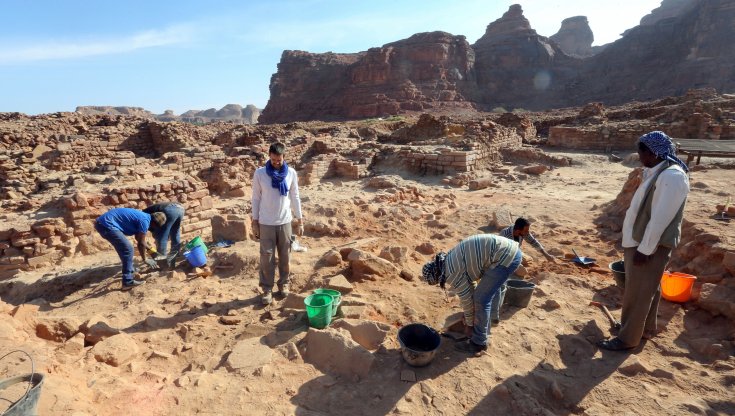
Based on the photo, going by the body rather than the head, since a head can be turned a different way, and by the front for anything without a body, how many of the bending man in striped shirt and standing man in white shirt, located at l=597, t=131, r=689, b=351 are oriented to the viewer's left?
2

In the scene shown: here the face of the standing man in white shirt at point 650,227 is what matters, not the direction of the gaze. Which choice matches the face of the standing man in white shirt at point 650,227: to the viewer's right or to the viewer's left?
to the viewer's left

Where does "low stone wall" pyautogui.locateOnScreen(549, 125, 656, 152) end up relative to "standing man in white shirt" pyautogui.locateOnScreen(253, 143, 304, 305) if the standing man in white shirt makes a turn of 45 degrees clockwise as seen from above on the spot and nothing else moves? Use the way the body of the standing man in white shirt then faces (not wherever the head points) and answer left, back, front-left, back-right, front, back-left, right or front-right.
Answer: back

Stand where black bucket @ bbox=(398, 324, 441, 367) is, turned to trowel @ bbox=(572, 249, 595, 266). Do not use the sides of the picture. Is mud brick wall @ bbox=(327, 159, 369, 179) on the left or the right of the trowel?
left

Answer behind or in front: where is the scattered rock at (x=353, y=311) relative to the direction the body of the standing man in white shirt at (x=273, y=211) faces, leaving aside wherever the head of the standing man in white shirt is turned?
in front

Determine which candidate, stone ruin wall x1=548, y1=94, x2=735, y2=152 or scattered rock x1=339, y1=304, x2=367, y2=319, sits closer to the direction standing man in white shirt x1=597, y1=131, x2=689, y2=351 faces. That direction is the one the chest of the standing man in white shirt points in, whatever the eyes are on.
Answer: the scattered rock

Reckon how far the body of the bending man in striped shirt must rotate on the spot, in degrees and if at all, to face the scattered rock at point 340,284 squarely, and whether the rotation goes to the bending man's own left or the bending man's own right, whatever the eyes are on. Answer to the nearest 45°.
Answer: approximately 45° to the bending man's own right

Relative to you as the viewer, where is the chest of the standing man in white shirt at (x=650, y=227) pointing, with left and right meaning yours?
facing to the left of the viewer

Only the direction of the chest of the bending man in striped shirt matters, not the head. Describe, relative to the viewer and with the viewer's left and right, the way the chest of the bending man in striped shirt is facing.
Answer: facing to the left of the viewer

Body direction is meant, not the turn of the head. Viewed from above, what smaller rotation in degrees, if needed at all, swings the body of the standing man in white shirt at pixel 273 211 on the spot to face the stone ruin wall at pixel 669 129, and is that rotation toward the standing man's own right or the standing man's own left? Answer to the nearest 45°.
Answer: approximately 135° to the standing man's own left

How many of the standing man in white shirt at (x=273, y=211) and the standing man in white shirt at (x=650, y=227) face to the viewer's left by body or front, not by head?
1

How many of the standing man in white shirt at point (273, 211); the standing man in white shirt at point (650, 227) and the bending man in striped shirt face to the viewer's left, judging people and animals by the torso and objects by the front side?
2

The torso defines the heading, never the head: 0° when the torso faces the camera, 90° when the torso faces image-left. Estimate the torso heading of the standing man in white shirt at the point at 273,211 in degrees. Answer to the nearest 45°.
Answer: approximately 0°
